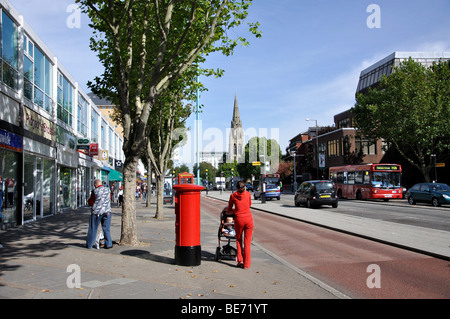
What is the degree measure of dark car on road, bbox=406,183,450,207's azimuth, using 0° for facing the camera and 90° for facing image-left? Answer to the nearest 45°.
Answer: approximately 315°

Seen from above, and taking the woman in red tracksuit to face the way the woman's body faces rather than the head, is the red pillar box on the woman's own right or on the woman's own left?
on the woman's own left

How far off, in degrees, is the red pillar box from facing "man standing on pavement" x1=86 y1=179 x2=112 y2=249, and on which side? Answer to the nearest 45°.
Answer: approximately 45° to its right

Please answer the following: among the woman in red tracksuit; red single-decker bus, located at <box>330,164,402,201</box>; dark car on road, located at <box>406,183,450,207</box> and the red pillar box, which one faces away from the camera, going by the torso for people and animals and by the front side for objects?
the woman in red tracksuit

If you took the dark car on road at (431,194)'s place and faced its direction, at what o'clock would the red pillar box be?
The red pillar box is roughly at 2 o'clock from the dark car on road.

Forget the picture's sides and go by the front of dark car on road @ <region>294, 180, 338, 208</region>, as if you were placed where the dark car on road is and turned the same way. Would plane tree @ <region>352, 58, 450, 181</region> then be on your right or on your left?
on your right

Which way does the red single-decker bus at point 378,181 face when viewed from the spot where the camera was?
facing the viewer and to the right of the viewer

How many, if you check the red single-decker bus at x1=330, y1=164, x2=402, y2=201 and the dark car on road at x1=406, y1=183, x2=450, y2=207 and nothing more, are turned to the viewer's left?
0

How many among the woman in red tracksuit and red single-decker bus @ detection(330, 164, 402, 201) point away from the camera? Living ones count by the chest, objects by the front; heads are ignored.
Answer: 1

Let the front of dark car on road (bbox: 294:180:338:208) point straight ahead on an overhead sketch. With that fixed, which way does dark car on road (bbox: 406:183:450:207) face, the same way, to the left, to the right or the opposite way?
the opposite way

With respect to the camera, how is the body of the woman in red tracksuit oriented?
away from the camera

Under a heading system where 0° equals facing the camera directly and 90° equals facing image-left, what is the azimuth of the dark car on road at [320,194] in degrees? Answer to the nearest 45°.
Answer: approximately 135°
